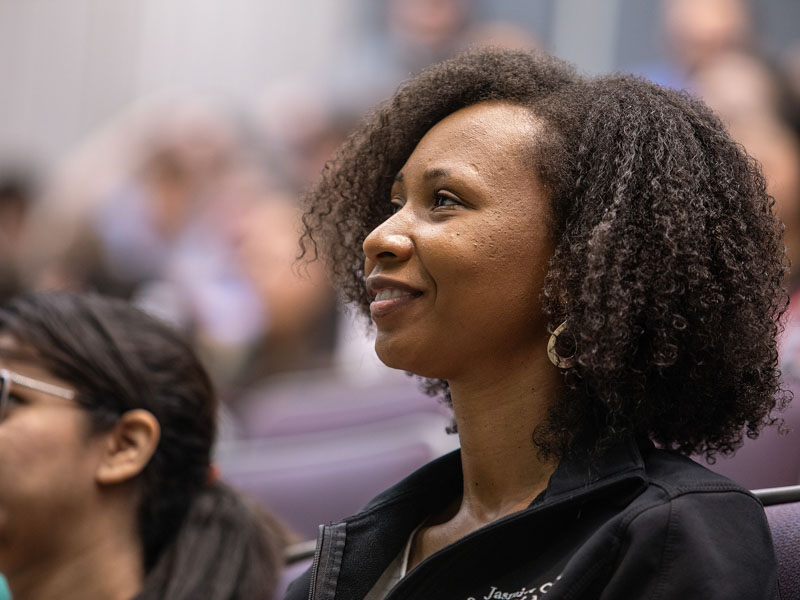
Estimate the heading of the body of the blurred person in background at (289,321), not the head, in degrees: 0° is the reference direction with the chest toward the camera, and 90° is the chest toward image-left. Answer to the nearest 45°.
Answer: approximately 45°

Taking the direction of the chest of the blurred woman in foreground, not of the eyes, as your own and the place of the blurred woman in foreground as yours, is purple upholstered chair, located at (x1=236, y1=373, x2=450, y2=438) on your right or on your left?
on your right

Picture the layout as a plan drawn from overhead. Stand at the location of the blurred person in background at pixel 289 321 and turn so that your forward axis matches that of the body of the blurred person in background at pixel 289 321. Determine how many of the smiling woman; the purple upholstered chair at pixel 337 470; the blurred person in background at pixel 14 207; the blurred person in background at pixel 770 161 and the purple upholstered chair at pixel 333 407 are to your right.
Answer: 1

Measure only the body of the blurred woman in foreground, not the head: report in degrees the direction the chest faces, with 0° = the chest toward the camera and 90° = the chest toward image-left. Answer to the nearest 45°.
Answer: approximately 90°

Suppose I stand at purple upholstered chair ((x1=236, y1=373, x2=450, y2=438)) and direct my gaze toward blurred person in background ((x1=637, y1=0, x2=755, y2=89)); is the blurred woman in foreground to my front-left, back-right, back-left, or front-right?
back-right

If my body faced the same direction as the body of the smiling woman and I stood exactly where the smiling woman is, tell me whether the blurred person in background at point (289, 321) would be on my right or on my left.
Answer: on my right

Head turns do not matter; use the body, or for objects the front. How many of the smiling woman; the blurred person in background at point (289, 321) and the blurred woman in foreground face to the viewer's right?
0

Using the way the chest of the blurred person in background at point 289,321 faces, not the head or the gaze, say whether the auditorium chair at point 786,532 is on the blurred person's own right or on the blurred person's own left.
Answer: on the blurred person's own left

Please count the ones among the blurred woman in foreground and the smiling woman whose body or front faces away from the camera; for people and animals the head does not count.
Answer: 0

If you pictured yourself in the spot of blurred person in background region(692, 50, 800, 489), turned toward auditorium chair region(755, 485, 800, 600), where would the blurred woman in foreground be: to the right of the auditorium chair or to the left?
right

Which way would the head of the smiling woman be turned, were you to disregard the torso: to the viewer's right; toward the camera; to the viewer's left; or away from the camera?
to the viewer's left

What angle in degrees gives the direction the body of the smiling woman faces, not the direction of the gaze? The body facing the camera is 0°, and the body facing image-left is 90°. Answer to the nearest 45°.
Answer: approximately 45°

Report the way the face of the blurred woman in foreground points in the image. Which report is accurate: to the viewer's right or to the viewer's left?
to the viewer's left

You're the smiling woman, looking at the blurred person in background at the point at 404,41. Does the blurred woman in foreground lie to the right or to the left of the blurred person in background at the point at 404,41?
left
